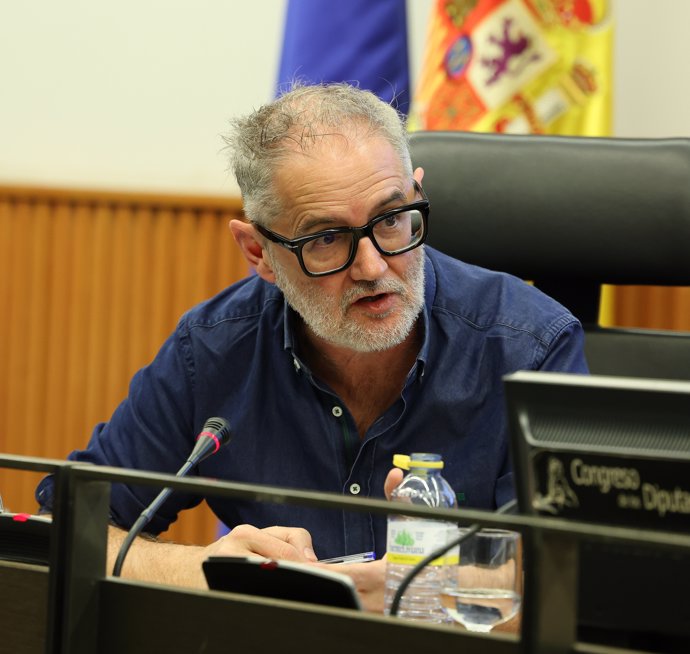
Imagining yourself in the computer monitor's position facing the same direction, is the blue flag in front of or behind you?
in front

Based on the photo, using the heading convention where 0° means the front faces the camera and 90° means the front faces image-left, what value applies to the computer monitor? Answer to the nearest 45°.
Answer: approximately 180°

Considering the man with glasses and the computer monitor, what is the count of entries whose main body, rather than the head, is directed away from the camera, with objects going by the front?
1

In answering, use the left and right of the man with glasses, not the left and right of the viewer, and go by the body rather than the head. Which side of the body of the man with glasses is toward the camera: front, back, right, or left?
front

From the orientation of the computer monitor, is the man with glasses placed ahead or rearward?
ahead

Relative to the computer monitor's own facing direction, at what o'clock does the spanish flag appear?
The spanish flag is roughly at 12 o'clock from the computer monitor.

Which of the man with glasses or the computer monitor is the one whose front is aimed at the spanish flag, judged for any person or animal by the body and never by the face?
the computer monitor

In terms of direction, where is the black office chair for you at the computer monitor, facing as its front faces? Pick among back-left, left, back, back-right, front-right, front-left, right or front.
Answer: front

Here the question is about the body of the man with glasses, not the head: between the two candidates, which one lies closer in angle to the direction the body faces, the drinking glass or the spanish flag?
the drinking glass

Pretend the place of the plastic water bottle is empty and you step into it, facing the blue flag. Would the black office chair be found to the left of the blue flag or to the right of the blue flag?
right

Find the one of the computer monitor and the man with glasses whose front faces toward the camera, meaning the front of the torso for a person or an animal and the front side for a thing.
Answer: the man with glasses

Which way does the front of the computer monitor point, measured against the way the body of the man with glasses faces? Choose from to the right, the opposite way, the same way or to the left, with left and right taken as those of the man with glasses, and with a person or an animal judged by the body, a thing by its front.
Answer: the opposite way

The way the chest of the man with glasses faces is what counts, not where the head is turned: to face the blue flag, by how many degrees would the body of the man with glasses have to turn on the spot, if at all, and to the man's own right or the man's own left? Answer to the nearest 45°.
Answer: approximately 180°

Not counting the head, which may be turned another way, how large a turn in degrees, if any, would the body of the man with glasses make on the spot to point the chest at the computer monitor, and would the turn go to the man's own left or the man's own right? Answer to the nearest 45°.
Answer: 0° — they already face it

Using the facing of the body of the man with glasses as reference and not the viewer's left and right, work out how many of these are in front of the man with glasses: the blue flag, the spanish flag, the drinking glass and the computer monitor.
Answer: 2
